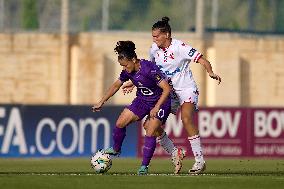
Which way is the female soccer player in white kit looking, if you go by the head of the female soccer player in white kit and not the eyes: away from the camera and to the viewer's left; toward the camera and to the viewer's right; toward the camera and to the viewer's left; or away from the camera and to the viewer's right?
toward the camera and to the viewer's left

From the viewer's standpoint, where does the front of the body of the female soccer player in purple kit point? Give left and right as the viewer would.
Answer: facing the viewer and to the left of the viewer

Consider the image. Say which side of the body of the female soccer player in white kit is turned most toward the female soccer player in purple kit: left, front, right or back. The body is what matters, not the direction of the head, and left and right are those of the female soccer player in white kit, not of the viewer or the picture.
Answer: front

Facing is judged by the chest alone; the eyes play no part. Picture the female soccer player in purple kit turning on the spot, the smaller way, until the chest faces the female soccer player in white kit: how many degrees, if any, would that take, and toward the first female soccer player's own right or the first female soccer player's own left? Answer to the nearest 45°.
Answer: approximately 180°

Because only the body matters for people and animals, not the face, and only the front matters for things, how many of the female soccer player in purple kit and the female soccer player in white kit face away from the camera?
0
